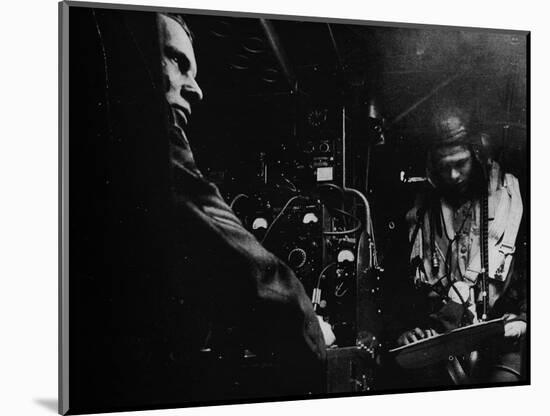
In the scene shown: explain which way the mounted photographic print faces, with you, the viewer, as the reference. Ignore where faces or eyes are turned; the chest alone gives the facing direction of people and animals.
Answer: facing the viewer and to the right of the viewer
